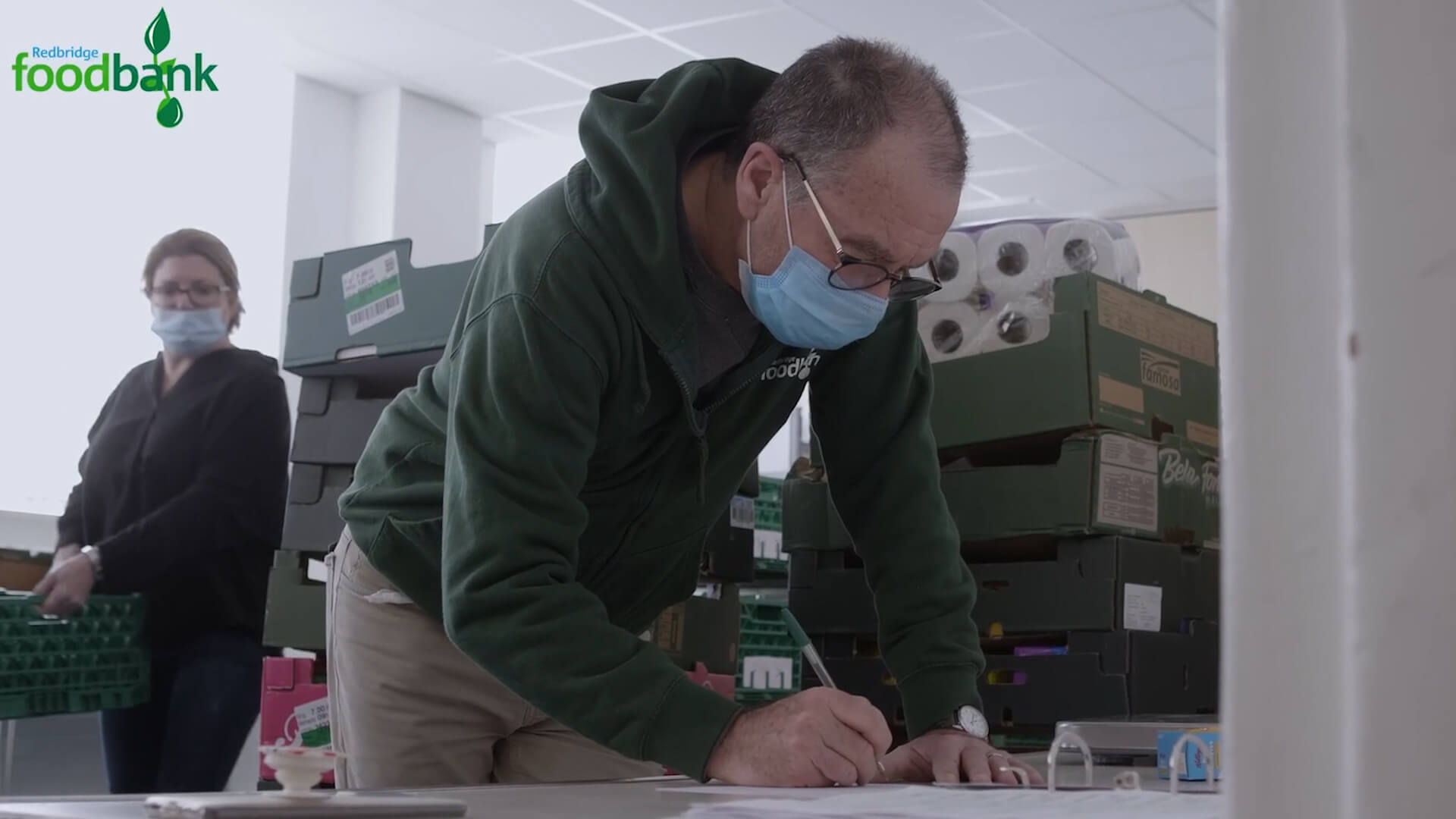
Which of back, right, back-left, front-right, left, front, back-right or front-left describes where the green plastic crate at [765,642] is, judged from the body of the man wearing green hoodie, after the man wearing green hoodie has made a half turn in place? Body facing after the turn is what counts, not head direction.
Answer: front-right

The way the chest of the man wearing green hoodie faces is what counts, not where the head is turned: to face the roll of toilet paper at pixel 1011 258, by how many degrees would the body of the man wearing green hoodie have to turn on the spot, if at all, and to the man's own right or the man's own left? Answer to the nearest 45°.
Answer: approximately 90° to the man's own left

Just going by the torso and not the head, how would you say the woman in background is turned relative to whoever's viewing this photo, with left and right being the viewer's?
facing the viewer and to the left of the viewer

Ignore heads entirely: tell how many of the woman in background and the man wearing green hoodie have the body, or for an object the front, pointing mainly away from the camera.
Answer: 0

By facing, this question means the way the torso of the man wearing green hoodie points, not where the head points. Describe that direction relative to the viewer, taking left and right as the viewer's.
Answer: facing the viewer and to the right of the viewer

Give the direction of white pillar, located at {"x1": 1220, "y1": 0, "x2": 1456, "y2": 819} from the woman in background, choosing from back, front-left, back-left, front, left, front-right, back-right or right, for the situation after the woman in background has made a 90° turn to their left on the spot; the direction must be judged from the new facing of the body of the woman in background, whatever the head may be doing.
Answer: front-right

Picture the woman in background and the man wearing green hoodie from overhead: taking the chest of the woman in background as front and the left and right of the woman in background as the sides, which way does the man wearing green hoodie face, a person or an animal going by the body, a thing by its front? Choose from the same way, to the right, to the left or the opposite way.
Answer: to the left

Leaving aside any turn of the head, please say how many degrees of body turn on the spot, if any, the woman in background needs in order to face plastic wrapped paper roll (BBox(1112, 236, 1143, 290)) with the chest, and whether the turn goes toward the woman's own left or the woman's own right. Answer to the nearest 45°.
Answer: approximately 90° to the woman's own left

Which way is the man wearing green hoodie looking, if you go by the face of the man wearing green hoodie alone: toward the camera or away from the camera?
toward the camera

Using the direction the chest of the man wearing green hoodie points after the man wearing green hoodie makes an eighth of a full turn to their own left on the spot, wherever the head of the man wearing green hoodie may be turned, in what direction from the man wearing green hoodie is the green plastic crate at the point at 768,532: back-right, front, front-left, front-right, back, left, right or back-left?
left

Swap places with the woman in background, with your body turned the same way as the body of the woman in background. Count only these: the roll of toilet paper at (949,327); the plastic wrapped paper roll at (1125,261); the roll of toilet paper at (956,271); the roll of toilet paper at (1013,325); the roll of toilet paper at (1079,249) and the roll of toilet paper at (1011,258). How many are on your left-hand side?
6

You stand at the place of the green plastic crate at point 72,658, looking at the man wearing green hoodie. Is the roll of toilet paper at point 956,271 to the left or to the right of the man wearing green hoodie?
left

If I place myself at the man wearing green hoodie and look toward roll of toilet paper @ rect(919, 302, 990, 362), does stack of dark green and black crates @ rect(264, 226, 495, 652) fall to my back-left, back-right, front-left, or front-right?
front-left

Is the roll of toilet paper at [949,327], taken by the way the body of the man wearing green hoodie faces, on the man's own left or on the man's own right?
on the man's own left

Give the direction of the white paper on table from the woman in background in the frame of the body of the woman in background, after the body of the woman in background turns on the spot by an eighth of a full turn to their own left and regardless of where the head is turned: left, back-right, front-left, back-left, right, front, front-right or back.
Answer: front

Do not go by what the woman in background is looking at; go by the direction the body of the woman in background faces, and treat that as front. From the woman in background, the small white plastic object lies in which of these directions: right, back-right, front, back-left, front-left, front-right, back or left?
front-left

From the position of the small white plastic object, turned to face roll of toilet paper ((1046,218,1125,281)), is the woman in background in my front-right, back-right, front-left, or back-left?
front-left

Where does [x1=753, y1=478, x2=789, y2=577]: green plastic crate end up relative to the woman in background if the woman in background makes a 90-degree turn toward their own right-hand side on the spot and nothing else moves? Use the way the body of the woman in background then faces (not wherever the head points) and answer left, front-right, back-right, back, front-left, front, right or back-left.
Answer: back-right
